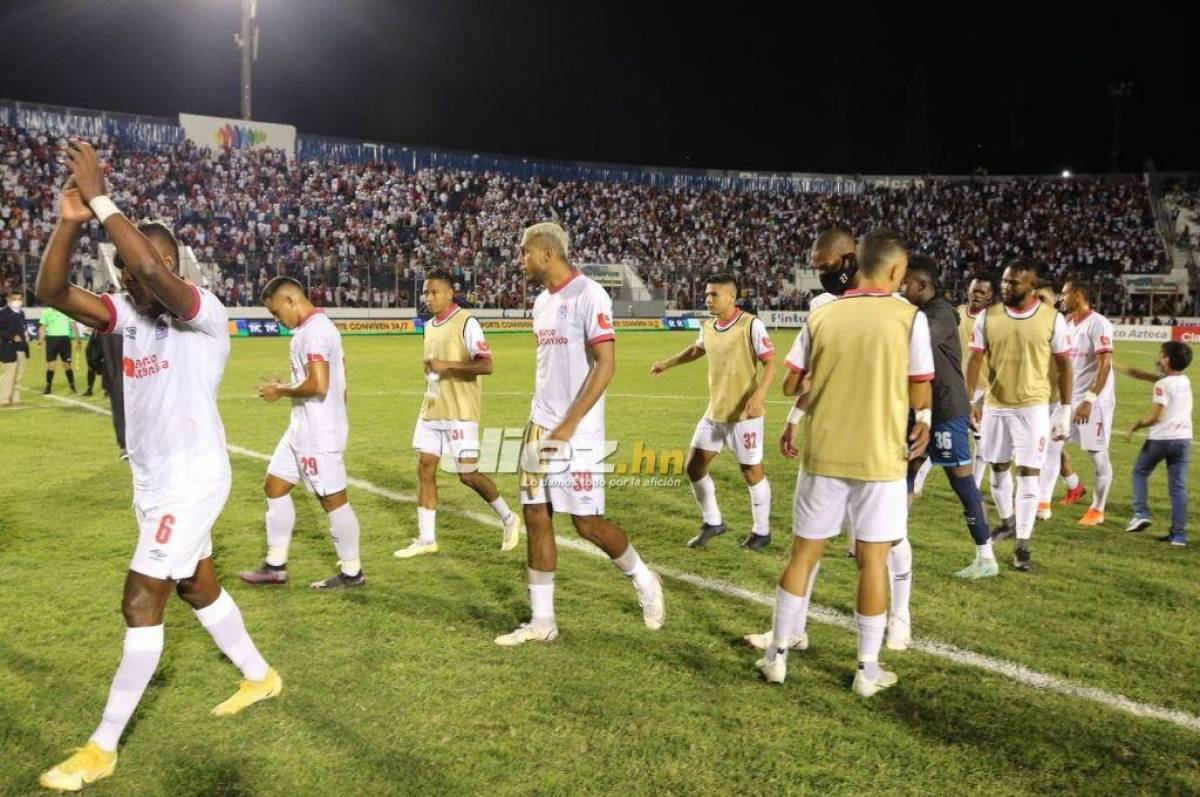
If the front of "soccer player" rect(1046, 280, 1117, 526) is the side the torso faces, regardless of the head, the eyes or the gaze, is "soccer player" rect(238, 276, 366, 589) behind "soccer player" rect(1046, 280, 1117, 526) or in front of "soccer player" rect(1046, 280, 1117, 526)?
in front

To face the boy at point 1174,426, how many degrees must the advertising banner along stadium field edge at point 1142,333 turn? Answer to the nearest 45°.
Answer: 0° — it already faces them

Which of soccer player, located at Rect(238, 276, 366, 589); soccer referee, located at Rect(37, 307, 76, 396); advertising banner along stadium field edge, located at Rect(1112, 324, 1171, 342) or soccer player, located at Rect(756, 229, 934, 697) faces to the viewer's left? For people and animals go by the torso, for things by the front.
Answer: soccer player, located at Rect(238, 276, 366, 589)

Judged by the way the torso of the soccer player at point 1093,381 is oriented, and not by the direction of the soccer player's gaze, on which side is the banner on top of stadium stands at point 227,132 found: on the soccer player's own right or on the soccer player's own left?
on the soccer player's own right

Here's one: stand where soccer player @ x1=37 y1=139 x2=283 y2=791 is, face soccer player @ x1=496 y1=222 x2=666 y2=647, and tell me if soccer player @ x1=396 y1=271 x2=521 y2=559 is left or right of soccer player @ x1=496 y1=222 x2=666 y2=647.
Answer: left

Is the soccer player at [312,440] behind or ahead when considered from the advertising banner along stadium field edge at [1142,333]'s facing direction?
ahead

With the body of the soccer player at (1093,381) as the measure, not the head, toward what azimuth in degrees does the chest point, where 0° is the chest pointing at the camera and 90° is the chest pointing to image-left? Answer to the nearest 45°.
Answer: approximately 45°

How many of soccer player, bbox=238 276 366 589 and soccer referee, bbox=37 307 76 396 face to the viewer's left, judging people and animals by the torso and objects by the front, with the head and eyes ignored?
1

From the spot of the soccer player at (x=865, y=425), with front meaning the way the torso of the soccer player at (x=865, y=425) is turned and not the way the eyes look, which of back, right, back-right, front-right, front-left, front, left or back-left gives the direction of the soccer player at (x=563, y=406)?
left

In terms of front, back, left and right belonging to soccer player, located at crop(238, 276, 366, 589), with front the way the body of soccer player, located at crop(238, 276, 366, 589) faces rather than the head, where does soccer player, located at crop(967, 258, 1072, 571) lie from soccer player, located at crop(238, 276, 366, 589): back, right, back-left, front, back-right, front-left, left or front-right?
back

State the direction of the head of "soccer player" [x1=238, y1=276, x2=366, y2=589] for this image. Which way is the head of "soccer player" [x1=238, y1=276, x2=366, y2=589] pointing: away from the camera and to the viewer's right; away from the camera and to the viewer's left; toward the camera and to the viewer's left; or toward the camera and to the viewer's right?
toward the camera and to the viewer's left

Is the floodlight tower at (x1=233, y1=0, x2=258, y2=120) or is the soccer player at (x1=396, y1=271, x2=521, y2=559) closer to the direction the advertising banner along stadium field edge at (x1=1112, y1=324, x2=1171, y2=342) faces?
the soccer player

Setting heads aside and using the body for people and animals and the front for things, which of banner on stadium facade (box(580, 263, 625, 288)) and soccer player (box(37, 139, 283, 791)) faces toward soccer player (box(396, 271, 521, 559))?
the banner on stadium facade
